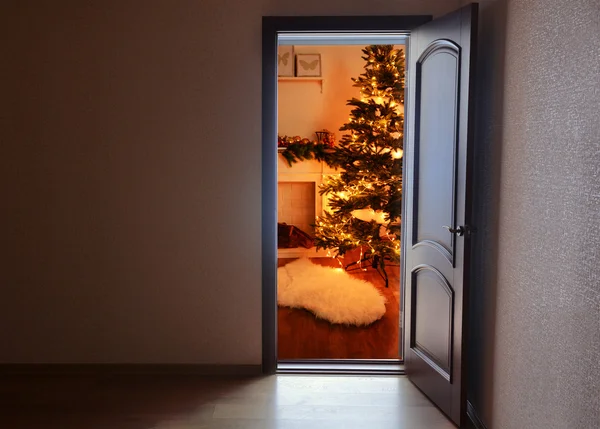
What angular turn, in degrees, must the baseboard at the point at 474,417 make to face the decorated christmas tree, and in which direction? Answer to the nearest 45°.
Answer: approximately 90° to its right

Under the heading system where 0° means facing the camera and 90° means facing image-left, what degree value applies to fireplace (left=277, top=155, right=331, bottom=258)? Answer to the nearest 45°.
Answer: approximately 0°

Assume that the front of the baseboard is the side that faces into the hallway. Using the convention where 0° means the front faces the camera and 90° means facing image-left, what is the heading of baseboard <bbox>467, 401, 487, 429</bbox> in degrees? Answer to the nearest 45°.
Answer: approximately 90°

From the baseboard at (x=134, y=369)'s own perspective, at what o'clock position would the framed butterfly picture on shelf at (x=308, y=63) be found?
The framed butterfly picture on shelf is roughly at 7 o'clock from the baseboard.

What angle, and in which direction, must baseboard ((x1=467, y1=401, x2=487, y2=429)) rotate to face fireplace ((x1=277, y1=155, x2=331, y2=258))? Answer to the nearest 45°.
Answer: approximately 45° to its right

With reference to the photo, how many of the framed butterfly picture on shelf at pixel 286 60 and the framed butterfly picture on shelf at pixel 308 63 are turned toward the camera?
2

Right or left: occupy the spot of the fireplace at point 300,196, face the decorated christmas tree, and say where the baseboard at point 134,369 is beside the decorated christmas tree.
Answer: right

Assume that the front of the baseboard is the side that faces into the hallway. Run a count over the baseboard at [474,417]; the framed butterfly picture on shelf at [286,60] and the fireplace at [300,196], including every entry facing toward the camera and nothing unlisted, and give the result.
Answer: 2
